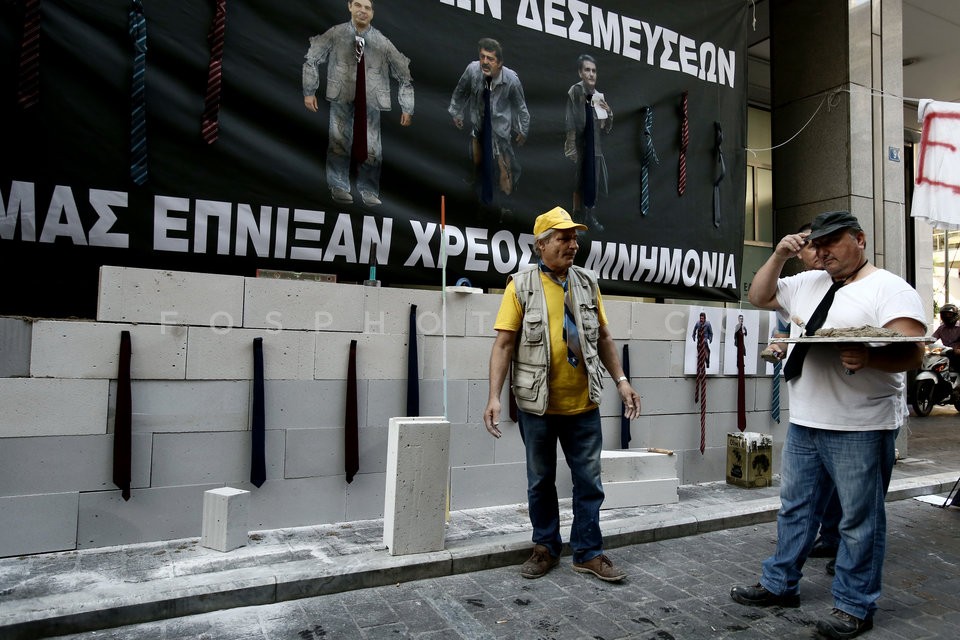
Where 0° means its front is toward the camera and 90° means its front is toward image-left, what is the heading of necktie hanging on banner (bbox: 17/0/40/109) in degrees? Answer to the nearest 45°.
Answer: approximately 0°

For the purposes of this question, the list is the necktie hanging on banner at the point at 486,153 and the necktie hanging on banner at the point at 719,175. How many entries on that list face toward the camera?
2

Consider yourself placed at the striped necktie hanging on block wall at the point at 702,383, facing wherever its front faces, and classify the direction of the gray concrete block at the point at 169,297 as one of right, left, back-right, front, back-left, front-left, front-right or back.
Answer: front-right

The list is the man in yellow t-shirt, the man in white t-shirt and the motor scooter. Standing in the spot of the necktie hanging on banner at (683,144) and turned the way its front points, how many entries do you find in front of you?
2

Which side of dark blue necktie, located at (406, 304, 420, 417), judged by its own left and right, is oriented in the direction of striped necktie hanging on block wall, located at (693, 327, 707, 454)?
left

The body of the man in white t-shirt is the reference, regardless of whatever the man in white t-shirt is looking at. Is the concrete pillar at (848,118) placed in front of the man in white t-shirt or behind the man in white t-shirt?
behind
